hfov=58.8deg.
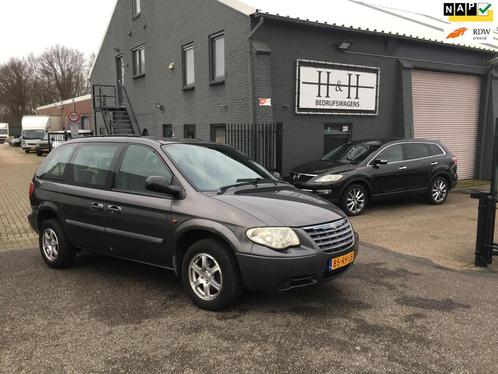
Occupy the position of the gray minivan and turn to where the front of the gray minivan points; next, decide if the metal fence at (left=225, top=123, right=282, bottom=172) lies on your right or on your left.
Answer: on your left

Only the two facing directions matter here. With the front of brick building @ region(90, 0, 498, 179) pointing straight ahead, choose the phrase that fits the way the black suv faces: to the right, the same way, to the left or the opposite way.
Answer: to the right

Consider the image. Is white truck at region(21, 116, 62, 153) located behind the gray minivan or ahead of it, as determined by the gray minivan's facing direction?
behind

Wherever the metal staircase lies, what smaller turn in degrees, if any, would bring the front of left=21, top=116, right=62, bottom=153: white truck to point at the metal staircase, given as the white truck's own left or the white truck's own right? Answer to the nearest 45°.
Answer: approximately 45° to the white truck's own left

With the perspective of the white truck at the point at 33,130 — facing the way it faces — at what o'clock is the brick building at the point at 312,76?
The brick building is roughly at 10 o'clock from the white truck.

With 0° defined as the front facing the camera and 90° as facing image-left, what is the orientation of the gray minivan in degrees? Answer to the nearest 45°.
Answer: approximately 315°

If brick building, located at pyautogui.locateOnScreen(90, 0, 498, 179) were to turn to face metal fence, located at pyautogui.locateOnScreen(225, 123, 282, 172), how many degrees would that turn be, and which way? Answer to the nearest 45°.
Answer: approximately 90° to its right

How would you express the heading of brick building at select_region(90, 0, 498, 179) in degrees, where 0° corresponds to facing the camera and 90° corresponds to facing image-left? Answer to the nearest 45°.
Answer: approximately 315°
